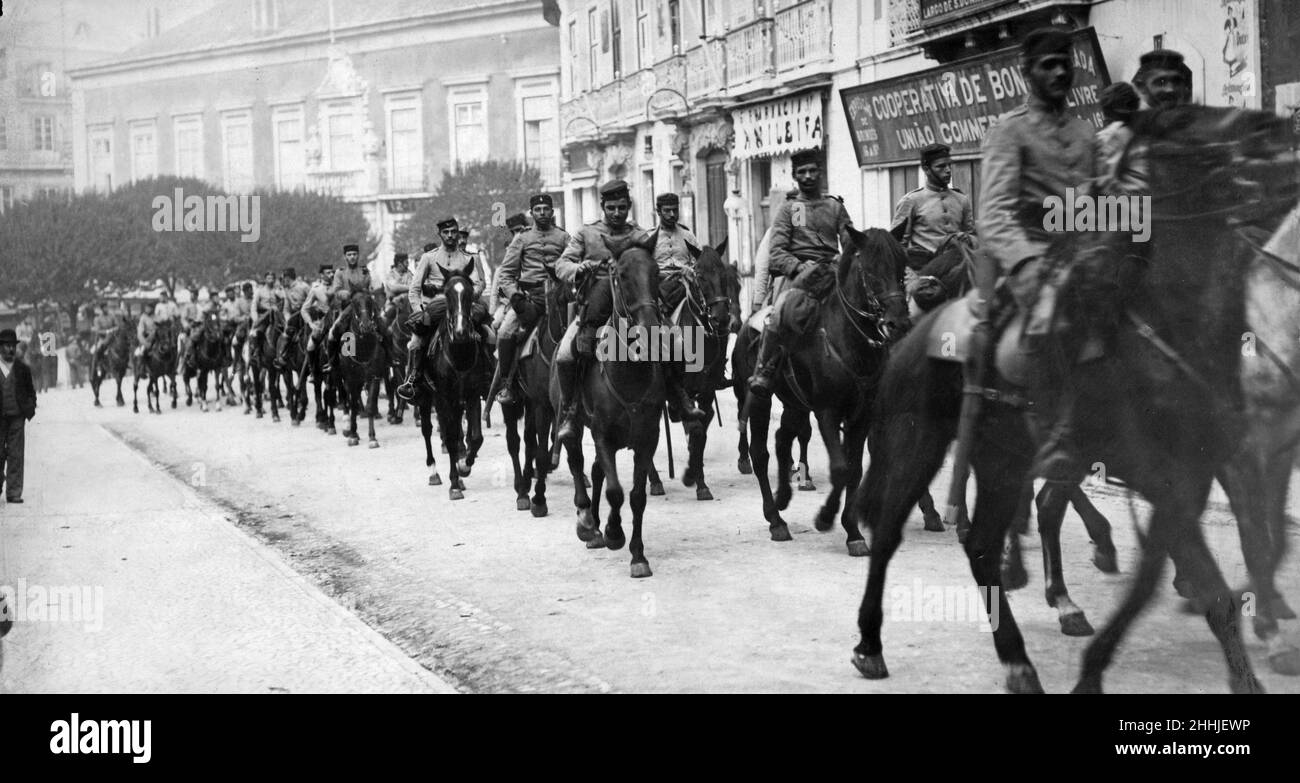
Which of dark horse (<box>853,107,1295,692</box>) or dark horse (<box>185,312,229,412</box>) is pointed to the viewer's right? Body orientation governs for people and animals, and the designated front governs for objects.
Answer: dark horse (<box>853,107,1295,692</box>)

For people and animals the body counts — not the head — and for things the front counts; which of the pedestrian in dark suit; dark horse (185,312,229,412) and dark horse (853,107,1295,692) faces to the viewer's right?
dark horse (853,107,1295,692)

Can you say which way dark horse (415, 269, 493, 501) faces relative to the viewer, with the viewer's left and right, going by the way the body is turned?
facing the viewer

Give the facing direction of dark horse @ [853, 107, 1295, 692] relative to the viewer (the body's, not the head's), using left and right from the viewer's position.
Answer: facing to the right of the viewer

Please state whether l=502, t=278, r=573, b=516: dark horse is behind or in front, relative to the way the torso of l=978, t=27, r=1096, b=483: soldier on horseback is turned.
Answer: behind

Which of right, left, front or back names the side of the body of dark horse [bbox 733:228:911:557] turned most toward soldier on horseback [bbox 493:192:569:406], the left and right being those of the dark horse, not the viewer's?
back

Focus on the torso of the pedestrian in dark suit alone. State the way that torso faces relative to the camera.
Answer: toward the camera

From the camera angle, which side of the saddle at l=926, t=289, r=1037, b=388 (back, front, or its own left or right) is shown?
right

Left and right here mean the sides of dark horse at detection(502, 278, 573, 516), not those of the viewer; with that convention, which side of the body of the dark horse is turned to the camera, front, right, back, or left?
front
